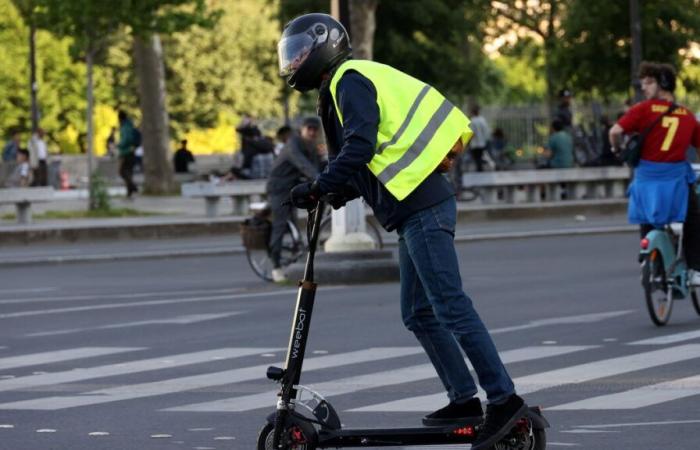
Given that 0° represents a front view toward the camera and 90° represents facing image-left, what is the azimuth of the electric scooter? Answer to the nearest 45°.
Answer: approximately 90°

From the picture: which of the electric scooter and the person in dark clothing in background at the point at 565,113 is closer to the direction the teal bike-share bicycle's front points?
the person in dark clothing in background

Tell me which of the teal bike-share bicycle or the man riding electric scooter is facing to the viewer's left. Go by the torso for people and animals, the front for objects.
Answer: the man riding electric scooter

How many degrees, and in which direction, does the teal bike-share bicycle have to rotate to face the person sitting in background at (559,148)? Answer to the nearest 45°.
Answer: approximately 45° to its left

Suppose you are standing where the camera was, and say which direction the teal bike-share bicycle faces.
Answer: facing away from the viewer and to the right of the viewer

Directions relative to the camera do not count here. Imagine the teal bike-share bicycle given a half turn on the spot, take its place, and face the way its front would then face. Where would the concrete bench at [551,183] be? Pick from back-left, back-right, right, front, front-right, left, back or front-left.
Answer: back-right

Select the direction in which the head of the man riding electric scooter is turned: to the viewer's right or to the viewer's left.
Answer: to the viewer's left

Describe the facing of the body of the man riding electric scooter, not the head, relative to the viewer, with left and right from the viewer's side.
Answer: facing to the left of the viewer

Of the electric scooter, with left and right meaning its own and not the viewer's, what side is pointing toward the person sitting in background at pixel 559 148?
right
